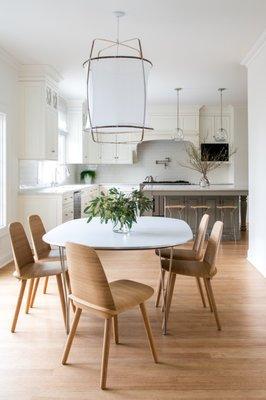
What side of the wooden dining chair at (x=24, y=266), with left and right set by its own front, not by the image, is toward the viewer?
right

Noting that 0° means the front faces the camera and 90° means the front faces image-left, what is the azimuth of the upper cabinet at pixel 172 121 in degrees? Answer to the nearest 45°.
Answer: approximately 0°

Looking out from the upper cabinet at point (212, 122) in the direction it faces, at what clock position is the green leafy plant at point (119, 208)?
The green leafy plant is roughly at 12 o'clock from the upper cabinet.

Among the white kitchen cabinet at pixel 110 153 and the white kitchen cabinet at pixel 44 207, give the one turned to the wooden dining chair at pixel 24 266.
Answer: the white kitchen cabinet at pixel 110 153

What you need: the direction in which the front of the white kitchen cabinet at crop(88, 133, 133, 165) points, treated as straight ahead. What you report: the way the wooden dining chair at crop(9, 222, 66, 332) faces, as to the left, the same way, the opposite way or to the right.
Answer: to the left

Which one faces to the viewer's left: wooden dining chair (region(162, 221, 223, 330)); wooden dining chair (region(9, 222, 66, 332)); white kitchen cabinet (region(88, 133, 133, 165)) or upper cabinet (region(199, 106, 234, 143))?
wooden dining chair (region(162, 221, 223, 330))

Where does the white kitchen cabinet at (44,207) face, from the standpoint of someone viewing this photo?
facing to the right of the viewer

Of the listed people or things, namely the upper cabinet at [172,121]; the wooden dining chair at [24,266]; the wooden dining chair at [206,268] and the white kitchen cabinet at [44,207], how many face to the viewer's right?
2

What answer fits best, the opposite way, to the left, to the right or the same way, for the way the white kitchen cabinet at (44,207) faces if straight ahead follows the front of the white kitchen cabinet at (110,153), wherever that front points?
to the left

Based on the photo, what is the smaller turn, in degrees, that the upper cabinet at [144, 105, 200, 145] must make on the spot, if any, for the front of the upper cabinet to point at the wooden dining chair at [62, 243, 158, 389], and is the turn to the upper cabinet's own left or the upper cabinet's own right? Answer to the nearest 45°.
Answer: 0° — it already faces it

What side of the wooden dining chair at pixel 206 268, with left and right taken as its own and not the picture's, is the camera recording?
left
